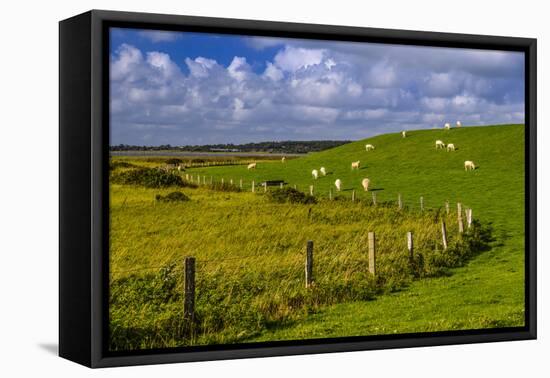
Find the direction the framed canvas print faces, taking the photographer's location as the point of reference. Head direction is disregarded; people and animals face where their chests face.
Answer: facing the viewer and to the right of the viewer
